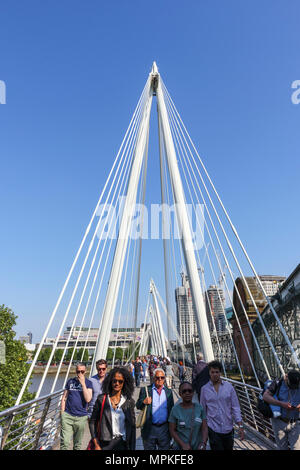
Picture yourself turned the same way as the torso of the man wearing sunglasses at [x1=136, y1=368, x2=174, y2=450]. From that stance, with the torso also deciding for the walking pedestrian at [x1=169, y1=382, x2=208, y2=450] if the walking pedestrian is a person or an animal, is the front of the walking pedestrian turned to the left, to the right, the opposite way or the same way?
the same way

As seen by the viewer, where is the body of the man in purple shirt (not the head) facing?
toward the camera

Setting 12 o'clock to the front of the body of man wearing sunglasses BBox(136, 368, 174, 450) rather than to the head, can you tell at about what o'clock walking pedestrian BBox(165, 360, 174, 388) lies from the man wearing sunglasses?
The walking pedestrian is roughly at 6 o'clock from the man wearing sunglasses.

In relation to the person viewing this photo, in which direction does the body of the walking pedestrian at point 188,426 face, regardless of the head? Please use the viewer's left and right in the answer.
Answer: facing the viewer

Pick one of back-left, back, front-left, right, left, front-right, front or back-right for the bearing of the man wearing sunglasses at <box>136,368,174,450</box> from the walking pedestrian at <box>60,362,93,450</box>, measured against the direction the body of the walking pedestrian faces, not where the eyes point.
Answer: front-left

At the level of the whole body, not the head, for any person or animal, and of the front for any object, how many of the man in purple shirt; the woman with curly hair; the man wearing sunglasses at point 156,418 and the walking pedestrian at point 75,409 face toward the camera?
4

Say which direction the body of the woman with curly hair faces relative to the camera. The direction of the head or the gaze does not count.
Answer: toward the camera

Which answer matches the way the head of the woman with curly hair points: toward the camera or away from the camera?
toward the camera

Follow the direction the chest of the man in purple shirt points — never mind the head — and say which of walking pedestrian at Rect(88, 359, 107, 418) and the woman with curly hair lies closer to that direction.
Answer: the woman with curly hair

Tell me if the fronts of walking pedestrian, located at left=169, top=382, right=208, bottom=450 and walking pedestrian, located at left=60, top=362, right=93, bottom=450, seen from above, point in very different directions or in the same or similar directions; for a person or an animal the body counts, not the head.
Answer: same or similar directions

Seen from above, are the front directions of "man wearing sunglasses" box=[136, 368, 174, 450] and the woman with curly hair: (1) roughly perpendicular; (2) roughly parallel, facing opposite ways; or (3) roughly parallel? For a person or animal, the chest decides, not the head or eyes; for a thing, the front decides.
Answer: roughly parallel

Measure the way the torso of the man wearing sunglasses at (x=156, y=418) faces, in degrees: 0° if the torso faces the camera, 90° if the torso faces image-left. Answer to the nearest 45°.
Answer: approximately 0°

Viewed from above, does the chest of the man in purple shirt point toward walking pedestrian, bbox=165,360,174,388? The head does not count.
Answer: no

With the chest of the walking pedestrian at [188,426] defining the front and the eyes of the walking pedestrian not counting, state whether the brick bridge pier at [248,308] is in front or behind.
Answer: behind

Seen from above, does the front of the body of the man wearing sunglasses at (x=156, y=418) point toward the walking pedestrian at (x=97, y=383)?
no

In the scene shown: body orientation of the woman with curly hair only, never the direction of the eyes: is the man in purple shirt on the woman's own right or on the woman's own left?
on the woman's own left

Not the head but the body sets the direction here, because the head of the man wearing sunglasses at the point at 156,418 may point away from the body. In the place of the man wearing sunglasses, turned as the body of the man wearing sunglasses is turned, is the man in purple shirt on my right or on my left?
on my left

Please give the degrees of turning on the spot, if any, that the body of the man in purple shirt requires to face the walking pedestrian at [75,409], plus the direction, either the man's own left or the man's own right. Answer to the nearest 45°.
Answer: approximately 90° to the man's own right
